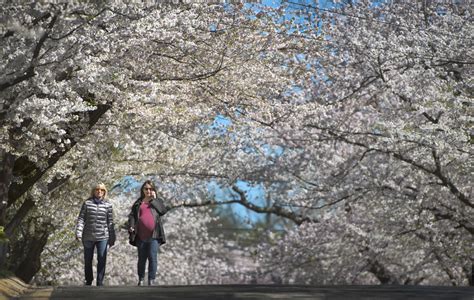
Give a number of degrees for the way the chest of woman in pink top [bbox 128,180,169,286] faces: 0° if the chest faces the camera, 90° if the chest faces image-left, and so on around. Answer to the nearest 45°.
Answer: approximately 0°

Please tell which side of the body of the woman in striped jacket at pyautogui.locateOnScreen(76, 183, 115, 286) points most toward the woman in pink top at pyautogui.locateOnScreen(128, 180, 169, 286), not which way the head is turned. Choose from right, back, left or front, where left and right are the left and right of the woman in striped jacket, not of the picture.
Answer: left

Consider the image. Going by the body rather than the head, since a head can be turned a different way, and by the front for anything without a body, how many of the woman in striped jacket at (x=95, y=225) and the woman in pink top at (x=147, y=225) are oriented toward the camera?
2

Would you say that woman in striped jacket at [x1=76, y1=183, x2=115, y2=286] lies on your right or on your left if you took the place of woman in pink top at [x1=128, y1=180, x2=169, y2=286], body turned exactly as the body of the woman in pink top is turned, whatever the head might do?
on your right
